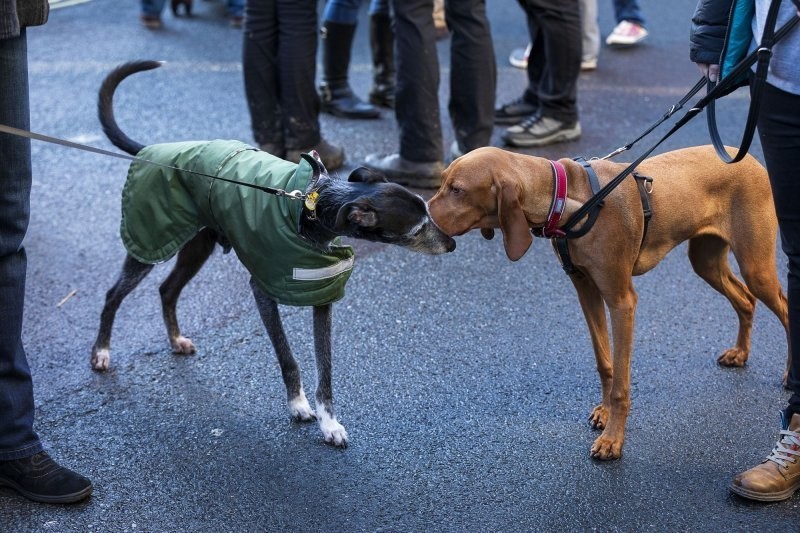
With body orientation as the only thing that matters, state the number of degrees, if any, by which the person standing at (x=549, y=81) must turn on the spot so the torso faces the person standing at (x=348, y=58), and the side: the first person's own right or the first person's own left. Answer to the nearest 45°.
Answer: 0° — they already face them

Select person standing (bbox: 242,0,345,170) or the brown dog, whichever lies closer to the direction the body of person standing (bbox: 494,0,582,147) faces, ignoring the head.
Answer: the person standing

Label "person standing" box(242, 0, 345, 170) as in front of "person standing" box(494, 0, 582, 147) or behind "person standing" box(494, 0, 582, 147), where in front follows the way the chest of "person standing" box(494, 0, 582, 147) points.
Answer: in front

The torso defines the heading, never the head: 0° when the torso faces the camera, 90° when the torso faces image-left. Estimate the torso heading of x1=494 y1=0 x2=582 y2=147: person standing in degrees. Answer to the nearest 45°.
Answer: approximately 90°

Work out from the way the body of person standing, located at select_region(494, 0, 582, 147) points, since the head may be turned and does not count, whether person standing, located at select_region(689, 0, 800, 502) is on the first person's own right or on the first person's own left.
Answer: on the first person's own left

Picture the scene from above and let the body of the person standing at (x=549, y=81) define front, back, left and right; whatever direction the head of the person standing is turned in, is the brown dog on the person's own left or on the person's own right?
on the person's own left

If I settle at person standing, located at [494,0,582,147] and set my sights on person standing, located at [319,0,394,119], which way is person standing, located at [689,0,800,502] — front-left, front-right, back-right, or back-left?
back-left

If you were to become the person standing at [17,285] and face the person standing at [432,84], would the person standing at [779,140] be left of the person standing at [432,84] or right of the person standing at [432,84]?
right
